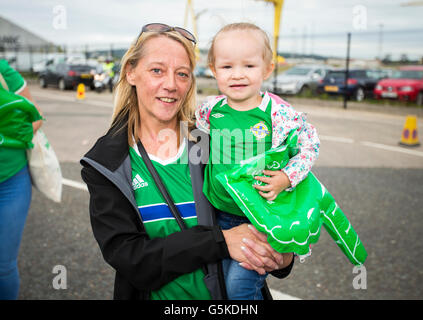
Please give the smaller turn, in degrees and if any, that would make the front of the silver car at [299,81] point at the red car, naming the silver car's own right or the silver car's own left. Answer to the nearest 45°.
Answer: approximately 90° to the silver car's own left

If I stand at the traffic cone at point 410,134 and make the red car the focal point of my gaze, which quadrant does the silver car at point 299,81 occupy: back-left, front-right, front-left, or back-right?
front-left

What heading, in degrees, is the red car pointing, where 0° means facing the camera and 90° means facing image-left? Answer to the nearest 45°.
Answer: approximately 45°

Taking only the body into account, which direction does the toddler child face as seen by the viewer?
toward the camera

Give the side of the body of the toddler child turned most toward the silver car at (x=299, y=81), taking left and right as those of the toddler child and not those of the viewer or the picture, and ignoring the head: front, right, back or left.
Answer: back

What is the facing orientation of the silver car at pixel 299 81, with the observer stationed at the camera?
facing the viewer and to the left of the viewer

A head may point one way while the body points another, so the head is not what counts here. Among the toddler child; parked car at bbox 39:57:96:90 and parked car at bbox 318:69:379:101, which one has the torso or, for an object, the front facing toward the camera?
the toddler child
